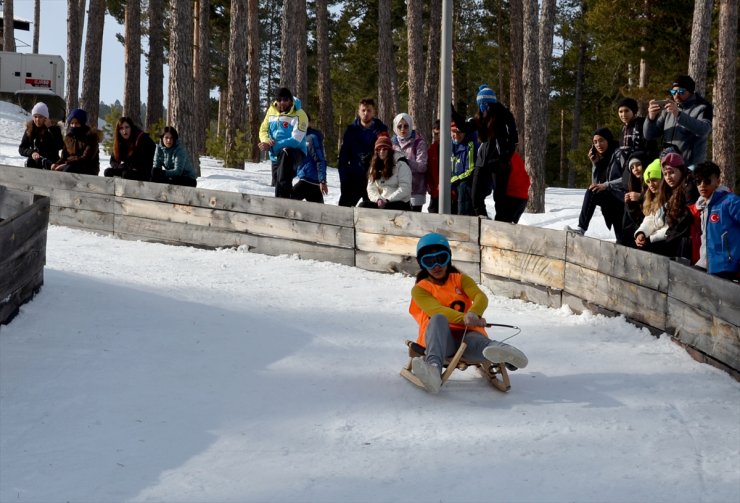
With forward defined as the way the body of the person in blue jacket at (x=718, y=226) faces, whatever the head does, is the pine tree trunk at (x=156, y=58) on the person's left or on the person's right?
on the person's right

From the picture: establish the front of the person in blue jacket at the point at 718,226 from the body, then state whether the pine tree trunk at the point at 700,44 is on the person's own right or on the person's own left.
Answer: on the person's own right

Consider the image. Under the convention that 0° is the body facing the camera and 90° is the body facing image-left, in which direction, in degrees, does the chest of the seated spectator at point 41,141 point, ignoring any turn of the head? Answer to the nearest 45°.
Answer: approximately 0°

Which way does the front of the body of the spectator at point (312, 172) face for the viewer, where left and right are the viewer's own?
facing the viewer and to the left of the viewer

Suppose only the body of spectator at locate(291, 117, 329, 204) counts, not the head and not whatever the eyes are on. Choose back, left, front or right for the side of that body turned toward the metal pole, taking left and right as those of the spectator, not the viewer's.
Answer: left

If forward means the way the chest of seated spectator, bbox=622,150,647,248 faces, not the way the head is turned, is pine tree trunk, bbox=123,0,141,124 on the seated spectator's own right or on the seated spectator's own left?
on the seated spectator's own right
